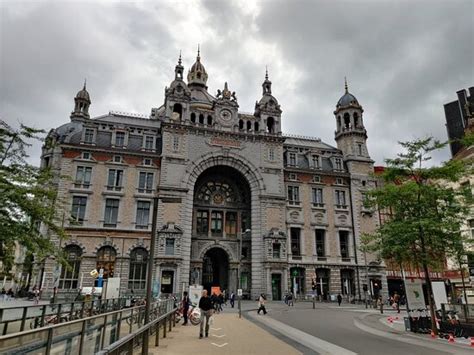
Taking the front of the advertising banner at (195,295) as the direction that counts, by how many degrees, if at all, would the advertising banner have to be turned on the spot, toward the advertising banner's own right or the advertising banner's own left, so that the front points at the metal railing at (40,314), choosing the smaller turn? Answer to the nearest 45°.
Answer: approximately 45° to the advertising banner's own right

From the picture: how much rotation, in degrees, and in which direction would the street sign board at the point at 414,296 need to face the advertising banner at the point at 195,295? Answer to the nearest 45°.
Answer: approximately 90° to its right

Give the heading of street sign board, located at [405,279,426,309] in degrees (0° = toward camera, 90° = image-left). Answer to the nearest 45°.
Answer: approximately 0°

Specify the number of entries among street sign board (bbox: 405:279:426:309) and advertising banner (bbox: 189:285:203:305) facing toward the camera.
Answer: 2

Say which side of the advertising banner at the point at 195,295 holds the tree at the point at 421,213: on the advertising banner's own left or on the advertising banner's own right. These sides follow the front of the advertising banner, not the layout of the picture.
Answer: on the advertising banner's own left

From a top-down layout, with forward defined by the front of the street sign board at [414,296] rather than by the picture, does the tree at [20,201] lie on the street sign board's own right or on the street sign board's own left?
on the street sign board's own right

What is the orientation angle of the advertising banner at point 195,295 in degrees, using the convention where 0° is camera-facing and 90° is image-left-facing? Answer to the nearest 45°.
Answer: approximately 0°

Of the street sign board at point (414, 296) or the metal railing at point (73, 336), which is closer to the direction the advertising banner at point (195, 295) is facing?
the metal railing

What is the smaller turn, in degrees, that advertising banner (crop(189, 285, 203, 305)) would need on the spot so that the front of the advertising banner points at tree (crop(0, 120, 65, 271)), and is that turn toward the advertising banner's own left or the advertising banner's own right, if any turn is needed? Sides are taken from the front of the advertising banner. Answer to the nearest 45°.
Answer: approximately 45° to the advertising banner's own right
